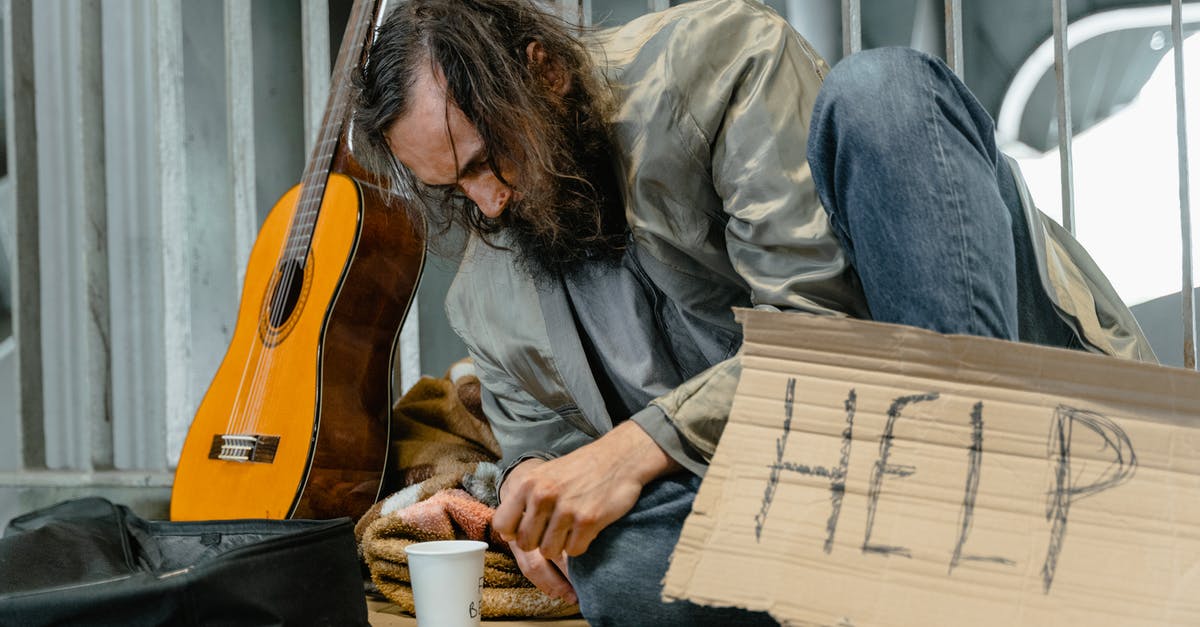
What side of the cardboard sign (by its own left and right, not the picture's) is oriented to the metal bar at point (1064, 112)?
back

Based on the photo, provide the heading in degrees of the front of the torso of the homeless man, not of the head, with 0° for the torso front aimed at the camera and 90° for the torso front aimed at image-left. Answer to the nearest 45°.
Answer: approximately 45°

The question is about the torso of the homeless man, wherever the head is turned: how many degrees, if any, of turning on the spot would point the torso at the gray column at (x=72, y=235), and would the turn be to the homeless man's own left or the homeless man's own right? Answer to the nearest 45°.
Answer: approximately 90° to the homeless man's own right

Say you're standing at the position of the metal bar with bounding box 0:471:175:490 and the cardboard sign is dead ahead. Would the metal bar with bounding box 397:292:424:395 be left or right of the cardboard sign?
left

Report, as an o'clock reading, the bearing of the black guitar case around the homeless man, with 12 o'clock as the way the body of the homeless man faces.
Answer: The black guitar case is roughly at 1 o'clock from the homeless man.

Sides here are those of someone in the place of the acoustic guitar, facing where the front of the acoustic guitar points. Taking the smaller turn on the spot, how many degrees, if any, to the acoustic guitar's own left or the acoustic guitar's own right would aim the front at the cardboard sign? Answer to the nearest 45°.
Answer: approximately 45° to the acoustic guitar's own left

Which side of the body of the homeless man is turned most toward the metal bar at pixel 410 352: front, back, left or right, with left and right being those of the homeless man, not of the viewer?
right

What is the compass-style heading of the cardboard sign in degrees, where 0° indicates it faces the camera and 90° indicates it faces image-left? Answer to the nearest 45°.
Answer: approximately 0°
